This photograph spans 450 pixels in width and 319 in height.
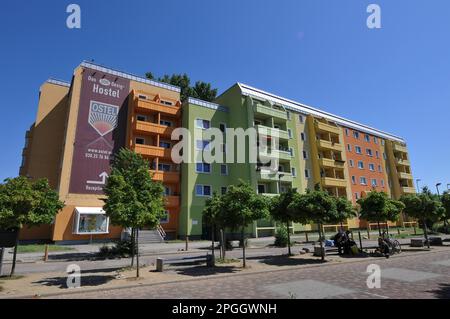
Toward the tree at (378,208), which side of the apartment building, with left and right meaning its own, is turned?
front

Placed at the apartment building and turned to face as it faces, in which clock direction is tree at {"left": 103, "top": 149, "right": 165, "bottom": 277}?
The tree is roughly at 1 o'clock from the apartment building.

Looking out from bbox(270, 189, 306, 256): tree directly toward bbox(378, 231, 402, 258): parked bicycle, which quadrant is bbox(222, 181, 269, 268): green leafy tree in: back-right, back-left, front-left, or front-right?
back-right

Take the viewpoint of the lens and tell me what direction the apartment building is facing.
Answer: facing the viewer and to the right of the viewer

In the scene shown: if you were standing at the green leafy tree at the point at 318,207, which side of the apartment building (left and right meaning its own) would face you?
front

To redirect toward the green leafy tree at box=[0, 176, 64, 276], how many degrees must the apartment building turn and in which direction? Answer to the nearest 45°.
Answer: approximately 45° to its right

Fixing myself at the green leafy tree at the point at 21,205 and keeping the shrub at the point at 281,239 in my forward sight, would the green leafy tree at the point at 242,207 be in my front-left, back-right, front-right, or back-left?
front-right

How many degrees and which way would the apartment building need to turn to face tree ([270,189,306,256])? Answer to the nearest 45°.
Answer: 0° — it already faces it

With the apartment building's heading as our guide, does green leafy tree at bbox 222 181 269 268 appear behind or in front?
in front
